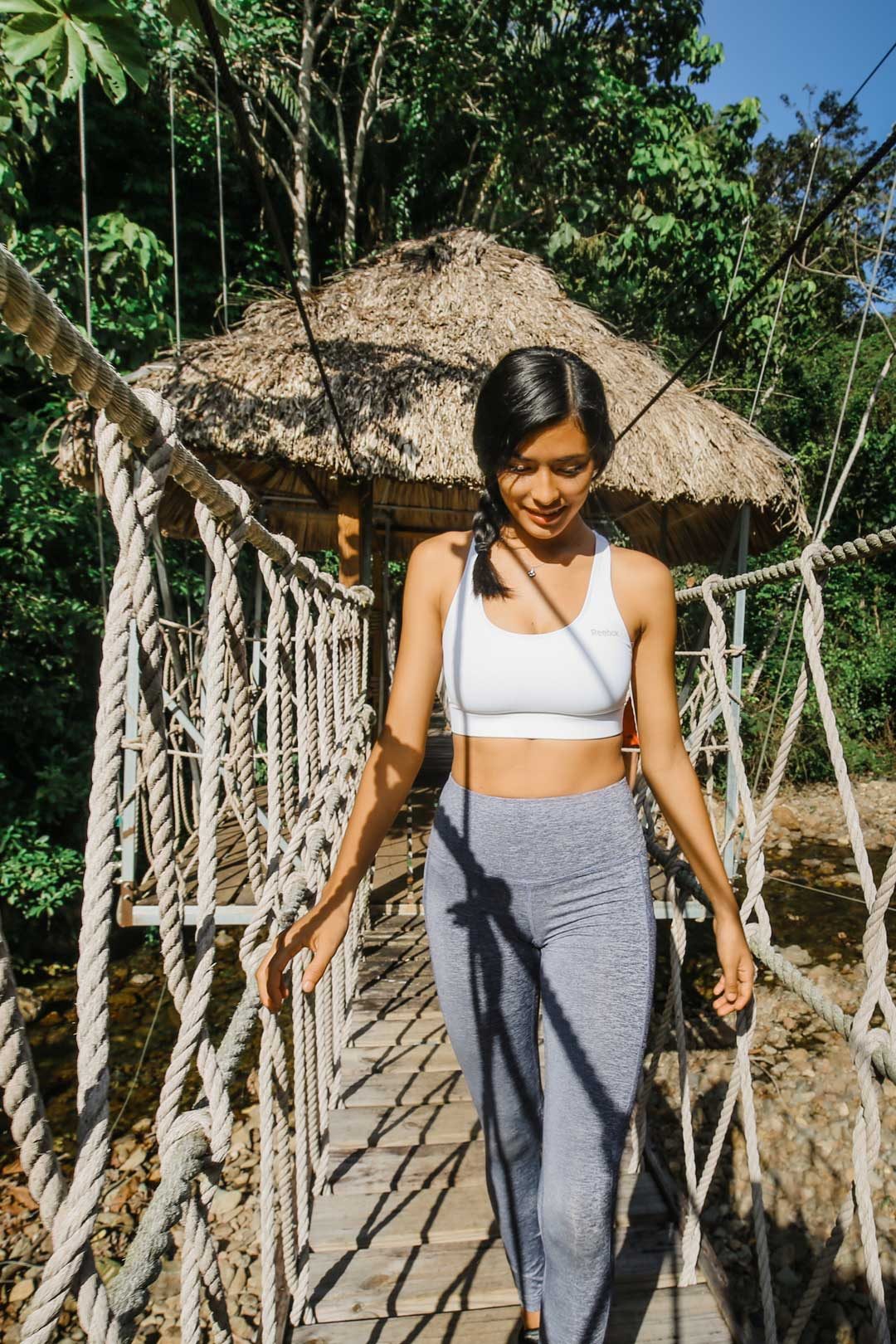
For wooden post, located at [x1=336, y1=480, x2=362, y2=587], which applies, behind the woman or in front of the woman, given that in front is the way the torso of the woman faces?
behind

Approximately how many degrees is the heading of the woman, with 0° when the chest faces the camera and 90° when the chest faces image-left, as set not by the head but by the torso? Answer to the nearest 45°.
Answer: approximately 0°

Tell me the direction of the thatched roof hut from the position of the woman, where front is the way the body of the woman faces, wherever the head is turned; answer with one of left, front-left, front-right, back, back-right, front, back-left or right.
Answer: back
